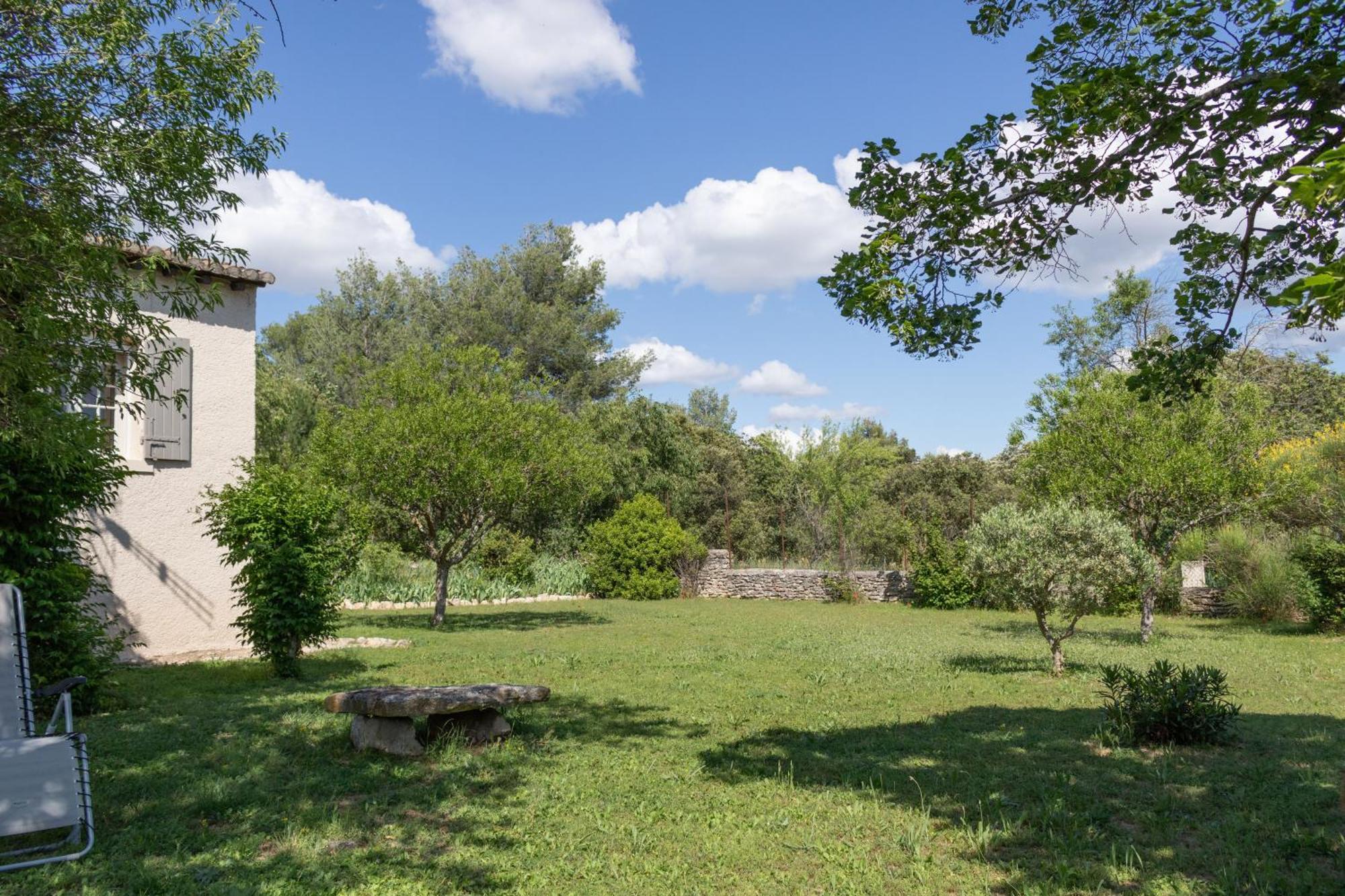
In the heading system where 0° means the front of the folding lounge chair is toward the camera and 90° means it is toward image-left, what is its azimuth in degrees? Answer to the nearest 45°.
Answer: approximately 315°

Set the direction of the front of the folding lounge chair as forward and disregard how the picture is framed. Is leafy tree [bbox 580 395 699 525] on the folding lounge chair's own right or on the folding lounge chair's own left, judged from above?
on the folding lounge chair's own left

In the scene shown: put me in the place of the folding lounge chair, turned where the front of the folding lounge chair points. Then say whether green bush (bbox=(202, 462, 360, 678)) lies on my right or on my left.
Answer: on my left

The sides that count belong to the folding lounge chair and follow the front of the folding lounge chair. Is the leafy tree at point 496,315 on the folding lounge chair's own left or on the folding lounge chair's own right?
on the folding lounge chair's own left
